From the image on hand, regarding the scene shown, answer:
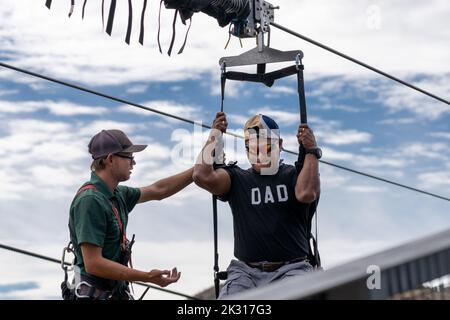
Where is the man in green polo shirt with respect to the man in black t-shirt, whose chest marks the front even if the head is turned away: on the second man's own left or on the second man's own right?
on the second man's own right

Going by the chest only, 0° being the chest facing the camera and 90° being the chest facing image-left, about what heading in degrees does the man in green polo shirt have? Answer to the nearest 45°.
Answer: approximately 270°

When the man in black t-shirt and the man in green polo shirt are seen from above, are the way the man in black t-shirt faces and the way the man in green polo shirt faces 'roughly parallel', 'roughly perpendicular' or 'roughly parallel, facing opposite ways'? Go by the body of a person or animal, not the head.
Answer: roughly perpendicular

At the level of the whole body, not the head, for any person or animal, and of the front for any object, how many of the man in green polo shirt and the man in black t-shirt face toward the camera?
1

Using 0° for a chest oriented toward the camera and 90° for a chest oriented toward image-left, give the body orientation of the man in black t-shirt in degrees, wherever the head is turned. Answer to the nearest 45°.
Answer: approximately 0°

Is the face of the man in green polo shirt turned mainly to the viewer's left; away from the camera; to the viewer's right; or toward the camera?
to the viewer's right
